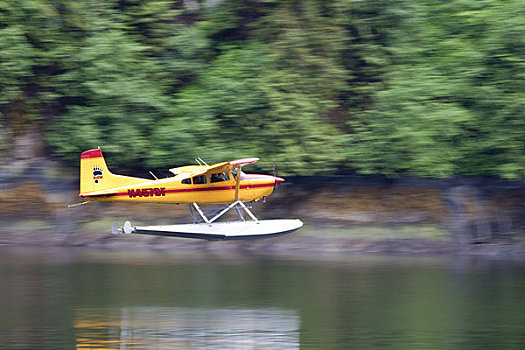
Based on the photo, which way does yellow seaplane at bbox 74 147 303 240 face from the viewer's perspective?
to the viewer's right
